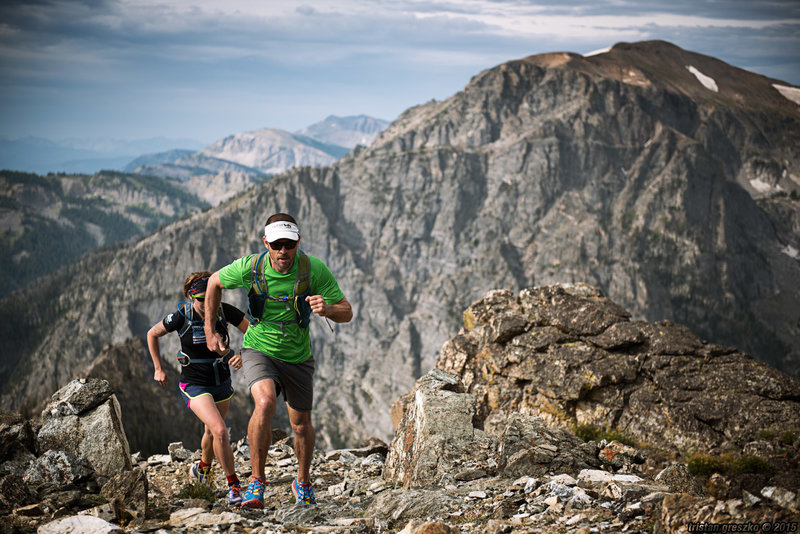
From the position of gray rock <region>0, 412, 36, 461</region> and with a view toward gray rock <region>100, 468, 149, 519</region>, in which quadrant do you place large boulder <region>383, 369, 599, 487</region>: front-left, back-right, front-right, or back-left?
front-left

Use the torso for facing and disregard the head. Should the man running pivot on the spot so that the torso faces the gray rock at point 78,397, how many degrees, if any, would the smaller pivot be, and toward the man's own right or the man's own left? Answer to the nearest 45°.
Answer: approximately 135° to the man's own right

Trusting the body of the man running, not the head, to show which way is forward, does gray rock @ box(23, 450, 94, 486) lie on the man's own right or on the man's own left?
on the man's own right

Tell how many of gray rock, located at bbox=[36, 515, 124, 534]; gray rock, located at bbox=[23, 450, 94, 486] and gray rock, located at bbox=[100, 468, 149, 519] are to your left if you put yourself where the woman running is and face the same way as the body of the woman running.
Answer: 0

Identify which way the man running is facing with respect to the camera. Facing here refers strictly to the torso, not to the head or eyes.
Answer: toward the camera

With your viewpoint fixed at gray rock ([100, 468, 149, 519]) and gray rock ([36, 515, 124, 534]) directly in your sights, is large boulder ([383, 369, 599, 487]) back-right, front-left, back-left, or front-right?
back-left

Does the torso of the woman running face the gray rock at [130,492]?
no

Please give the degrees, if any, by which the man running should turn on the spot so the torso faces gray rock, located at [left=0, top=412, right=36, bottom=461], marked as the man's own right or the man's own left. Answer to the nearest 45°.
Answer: approximately 135° to the man's own right

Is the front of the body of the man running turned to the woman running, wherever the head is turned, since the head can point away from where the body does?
no

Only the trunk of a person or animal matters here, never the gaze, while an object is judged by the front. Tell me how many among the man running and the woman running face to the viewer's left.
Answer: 0

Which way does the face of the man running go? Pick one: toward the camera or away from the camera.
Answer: toward the camera
